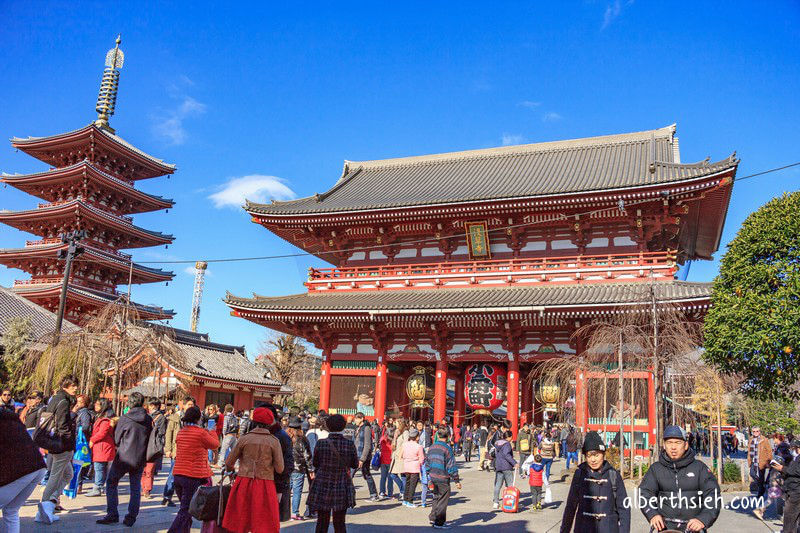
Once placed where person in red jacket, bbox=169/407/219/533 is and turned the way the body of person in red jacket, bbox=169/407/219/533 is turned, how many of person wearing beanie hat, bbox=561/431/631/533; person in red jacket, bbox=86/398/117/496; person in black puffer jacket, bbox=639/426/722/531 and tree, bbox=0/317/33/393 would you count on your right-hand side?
2

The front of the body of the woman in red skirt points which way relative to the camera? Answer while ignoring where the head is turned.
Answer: away from the camera

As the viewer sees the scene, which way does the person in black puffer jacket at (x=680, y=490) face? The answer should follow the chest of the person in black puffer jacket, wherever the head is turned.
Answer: toward the camera

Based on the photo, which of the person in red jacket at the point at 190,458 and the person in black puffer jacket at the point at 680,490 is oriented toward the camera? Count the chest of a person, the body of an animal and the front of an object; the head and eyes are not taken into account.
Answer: the person in black puffer jacket

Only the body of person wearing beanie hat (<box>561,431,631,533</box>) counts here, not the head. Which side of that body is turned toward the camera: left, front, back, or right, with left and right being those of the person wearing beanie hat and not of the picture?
front

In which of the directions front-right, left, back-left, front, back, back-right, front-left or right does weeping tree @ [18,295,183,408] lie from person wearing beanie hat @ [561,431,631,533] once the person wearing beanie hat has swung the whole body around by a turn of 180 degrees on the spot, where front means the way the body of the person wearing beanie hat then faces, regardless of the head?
front-left

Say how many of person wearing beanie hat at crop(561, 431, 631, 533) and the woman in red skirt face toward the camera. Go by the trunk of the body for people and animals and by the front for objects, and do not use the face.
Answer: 1

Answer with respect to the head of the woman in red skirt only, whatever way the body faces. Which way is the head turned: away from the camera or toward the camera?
away from the camera

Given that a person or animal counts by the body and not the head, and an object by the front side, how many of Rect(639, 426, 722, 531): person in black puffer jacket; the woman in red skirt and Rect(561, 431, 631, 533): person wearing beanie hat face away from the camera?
1

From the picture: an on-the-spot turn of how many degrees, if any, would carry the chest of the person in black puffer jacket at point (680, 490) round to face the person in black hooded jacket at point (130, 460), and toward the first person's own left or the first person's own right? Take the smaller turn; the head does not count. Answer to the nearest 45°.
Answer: approximately 90° to the first person's own right

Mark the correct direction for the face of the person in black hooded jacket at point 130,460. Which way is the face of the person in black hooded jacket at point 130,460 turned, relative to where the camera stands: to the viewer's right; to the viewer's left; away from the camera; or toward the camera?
away from the camera

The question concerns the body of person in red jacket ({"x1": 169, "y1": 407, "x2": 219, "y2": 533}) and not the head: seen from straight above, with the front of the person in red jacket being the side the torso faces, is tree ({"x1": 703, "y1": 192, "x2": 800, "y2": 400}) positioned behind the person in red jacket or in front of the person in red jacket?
in front

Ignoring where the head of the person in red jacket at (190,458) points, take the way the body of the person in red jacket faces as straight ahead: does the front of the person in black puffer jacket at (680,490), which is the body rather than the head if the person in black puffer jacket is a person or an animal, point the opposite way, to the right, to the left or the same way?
the opposite way

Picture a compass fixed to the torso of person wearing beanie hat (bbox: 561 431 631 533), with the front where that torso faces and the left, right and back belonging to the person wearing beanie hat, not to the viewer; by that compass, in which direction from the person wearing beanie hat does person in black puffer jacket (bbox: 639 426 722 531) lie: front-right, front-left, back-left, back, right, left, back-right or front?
left

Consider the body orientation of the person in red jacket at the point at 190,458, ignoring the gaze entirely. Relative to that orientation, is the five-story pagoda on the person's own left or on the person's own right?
on the person's own left

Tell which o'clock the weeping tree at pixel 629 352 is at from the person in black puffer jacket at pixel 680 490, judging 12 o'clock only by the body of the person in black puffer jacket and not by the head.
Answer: The weeping tree is roughly at 6 o'clock from the person in black puffer jacket.
